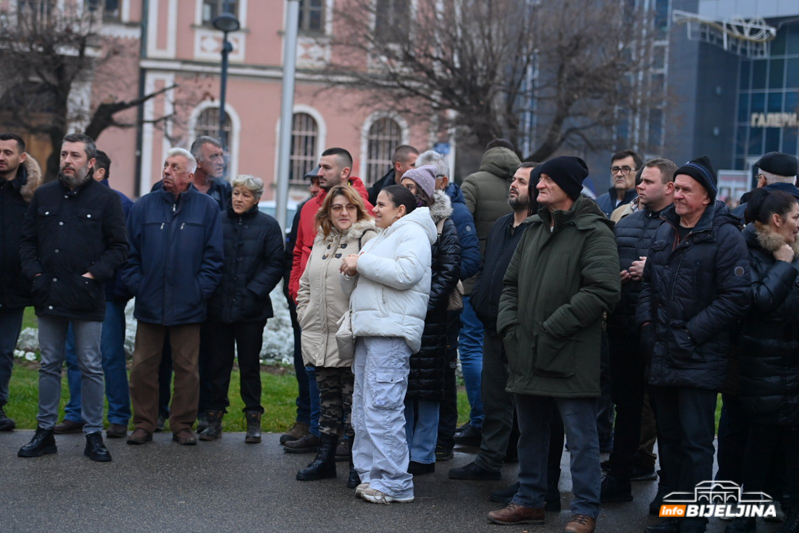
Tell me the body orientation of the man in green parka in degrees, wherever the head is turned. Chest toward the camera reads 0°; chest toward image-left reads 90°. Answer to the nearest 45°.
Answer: approximately 45°

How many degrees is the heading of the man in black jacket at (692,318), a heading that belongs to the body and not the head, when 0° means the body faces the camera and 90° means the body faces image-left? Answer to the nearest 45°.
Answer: approximately 45°

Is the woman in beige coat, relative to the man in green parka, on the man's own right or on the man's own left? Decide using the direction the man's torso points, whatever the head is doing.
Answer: on the man's own right
